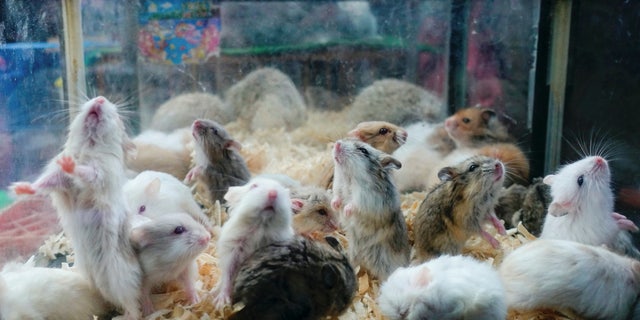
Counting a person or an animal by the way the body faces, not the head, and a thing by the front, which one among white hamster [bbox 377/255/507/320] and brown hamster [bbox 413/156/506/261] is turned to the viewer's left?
the white hamster

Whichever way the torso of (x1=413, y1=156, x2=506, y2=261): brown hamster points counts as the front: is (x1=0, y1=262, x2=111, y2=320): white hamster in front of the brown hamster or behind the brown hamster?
behind

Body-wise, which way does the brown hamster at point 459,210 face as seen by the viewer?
to the viewer's right

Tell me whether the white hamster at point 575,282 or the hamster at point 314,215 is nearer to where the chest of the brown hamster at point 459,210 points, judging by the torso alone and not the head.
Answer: the white hamster

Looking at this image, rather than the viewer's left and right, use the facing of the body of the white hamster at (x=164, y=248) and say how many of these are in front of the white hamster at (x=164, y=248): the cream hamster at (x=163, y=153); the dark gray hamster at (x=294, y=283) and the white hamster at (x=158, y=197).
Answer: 1

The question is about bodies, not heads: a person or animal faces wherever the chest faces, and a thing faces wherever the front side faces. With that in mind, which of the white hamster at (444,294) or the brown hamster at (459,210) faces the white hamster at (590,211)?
the brown hamster

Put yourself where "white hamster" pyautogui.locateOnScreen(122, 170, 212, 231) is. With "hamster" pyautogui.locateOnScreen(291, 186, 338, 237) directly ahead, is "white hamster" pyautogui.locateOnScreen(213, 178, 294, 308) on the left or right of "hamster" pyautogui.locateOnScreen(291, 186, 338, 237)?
right

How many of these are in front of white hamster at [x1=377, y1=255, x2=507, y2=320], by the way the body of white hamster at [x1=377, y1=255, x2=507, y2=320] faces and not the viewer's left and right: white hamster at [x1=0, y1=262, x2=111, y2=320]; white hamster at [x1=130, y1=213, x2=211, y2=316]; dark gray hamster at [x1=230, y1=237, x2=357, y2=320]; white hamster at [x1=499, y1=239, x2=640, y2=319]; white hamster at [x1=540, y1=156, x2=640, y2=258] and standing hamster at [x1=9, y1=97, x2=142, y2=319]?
4
